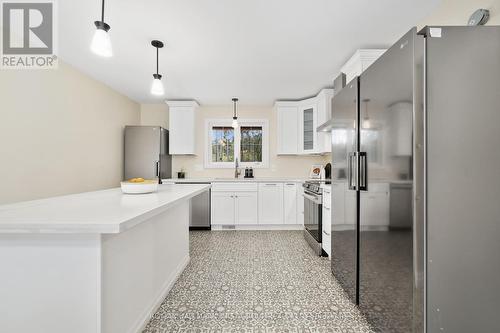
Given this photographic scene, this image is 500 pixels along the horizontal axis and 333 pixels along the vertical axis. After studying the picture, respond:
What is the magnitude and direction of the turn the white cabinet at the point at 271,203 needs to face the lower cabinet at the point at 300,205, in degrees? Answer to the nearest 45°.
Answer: approximately 90° to its left

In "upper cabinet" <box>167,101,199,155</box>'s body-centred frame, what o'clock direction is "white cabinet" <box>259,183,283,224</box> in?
The white cabinet is roughly at 10 o'clock from the upper cabinet.

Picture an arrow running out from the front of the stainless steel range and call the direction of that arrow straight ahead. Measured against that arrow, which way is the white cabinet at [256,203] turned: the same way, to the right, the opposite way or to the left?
to the left

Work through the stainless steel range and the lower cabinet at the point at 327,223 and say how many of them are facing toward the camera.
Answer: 0

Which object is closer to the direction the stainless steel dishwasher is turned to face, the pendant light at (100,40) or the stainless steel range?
the pendant light

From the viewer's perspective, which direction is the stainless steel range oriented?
to the viewer's left

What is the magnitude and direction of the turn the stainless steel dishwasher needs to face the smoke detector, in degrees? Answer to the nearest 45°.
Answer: approximately 45° to its left

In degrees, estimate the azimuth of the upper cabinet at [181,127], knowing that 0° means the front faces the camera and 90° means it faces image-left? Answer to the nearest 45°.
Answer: approximately 0°

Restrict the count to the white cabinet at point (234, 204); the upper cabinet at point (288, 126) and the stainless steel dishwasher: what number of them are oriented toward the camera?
3

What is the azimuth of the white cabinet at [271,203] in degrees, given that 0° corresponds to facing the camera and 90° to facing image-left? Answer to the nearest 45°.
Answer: approximately 0°

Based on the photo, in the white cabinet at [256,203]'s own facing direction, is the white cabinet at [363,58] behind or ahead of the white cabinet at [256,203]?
ahead

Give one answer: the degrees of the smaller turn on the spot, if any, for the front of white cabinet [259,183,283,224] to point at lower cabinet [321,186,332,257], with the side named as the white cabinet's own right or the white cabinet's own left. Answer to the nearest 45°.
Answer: approximately 45° to the white cabinet's own left
